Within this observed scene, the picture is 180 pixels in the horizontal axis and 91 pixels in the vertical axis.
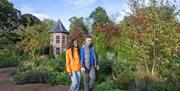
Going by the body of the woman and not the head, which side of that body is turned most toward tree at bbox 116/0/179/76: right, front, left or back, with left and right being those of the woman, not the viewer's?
left

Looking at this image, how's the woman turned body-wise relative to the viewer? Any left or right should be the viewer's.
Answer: facing the viewer and to the right of the viewer

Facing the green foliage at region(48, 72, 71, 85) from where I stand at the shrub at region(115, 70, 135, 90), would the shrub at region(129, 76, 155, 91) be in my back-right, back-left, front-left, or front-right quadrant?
back-left

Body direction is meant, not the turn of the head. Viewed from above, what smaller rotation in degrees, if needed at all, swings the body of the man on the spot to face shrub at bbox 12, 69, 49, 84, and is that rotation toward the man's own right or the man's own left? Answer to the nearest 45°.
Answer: approximately 135° to the man's own right

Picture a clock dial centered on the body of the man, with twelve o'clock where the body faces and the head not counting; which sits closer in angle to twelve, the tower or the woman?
the woman

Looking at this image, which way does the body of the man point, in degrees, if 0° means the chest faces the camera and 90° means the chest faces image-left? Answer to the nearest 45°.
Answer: approximately 0°

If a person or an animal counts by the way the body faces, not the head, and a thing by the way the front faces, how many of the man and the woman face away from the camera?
0

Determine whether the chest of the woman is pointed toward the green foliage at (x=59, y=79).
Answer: no

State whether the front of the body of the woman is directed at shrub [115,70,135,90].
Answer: no

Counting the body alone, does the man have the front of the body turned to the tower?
no
